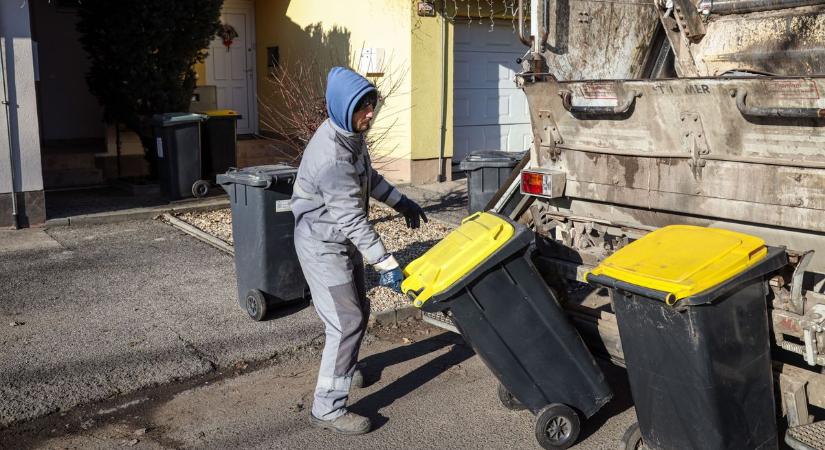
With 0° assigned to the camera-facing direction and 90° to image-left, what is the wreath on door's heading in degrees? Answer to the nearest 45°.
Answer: approximately 0°

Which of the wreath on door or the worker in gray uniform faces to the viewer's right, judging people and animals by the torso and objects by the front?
the worker in gray uniform

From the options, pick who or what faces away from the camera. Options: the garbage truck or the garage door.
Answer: the garbage truck

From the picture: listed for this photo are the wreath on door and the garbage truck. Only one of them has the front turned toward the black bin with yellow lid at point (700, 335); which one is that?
the wreath on door

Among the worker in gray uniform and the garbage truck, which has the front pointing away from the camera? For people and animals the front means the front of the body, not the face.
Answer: the garbage truck

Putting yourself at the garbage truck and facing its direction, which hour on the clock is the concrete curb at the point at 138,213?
The concrete curb is roughly at 8 o'clock from the garbage truck.

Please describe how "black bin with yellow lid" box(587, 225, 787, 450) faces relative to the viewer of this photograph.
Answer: facing away from the viewer and to the right of the viewer

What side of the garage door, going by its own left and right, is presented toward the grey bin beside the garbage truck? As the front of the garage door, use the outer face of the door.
front

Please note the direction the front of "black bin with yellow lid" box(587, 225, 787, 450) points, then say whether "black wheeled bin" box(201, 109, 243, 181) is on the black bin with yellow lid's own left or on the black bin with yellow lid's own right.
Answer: on the black bin with yellow lid's own left

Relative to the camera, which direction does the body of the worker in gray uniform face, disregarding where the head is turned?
to the viewer's right

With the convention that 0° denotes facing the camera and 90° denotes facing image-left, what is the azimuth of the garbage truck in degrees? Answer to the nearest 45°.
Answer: approximately 180°

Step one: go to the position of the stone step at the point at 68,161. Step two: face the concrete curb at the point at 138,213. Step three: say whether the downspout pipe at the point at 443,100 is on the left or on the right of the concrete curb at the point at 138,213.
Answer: left

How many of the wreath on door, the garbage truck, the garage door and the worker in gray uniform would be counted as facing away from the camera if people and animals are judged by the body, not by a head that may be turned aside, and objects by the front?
1

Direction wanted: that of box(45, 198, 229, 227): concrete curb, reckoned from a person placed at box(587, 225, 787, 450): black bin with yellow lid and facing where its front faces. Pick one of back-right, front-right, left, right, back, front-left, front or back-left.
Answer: left

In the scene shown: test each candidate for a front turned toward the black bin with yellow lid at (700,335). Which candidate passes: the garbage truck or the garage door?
the garage door
